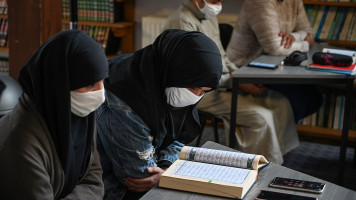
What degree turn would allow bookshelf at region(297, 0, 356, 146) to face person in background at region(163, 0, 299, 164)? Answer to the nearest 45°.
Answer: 0° — it already faces them

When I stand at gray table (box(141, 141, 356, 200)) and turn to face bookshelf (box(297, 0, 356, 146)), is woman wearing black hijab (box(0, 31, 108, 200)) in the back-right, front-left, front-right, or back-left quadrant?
back-left

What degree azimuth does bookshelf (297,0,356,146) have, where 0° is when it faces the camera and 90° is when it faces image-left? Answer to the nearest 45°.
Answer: approximately 45°

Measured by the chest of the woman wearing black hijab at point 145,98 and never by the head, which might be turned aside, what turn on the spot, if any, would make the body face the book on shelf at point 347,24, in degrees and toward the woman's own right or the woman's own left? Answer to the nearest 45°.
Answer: approximately 90° to the woman's own left

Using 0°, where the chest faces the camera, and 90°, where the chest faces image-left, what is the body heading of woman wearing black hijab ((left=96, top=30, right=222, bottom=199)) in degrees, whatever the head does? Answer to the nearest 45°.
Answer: approximately 315°

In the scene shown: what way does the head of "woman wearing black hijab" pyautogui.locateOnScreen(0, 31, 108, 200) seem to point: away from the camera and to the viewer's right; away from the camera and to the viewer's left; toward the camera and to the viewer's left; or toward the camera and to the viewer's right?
toward the camera and to the viewer's right
